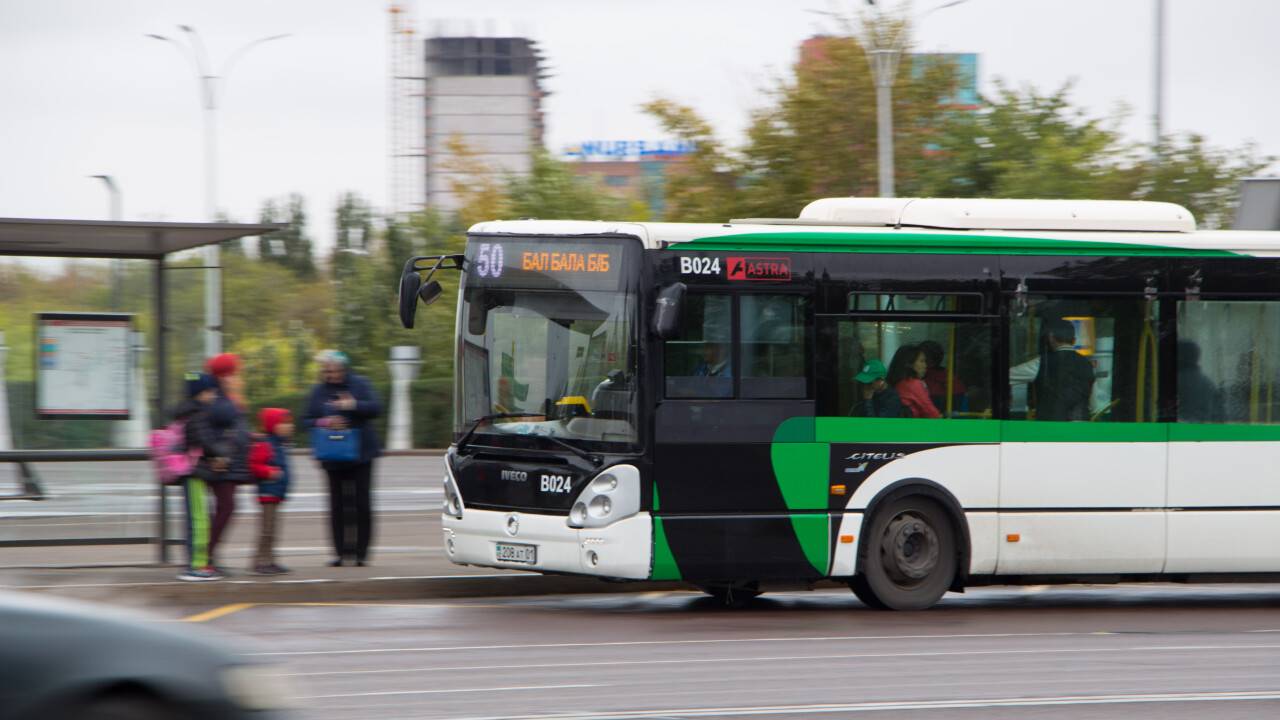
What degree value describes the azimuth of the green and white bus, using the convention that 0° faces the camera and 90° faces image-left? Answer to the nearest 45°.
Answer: approximately 45°

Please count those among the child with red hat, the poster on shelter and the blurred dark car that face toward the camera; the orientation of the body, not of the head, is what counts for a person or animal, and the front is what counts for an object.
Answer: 1

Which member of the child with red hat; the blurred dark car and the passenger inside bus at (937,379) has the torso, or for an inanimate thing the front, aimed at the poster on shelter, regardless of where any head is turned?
the passenger inside bus

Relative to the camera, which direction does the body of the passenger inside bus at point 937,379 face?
to the viewer's left

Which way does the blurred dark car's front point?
to the viewer's right

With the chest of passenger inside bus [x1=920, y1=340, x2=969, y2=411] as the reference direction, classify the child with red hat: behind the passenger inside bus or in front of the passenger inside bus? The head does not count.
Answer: in front

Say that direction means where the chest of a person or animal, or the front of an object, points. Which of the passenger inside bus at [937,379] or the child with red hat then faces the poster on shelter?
the passenger inside bus

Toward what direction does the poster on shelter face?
toward the camera

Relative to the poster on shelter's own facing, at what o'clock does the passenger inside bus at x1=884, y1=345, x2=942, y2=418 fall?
The passenger inside bus is roughly at 10 o'clock from the poster on shelter.

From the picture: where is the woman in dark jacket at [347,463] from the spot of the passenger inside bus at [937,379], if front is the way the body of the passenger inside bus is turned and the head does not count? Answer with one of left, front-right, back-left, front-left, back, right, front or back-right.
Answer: front

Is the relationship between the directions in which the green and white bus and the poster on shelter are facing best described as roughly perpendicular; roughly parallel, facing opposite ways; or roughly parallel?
roughly perpendicular
